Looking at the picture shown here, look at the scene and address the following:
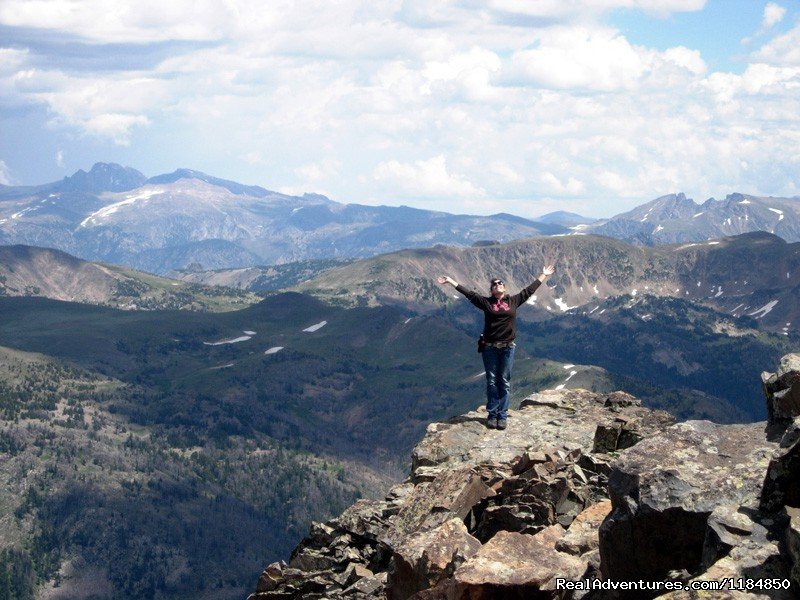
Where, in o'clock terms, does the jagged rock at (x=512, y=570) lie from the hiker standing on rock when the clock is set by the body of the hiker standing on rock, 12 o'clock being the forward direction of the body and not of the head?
The jagged rock is roughly at 12 o'clock from the hiker standing on rock.

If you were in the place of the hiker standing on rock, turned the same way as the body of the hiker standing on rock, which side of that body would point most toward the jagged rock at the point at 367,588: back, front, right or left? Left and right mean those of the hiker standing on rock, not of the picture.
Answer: front

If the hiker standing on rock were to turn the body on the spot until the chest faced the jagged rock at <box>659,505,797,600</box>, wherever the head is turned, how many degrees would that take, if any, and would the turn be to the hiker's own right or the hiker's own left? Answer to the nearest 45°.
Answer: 0° — they already face it

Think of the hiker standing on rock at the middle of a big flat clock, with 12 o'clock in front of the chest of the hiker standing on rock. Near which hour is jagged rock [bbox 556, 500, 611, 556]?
The jagged rock is roughly at 12 o'clock from the hiker standing on rock.

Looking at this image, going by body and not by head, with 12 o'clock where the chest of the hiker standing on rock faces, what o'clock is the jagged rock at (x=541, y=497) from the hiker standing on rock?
The jagged rock is roughly at 12 o'clock from the hiker standing on rock.

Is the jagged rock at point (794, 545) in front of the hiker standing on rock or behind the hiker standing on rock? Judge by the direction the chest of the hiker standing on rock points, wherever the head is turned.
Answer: in front

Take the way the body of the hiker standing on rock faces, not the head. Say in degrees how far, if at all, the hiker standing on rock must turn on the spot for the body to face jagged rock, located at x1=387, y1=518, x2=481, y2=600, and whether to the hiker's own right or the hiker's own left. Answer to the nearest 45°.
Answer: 0° — they already face it

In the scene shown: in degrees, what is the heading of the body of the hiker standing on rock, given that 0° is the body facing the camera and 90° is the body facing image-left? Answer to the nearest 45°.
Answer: approximately 0°
